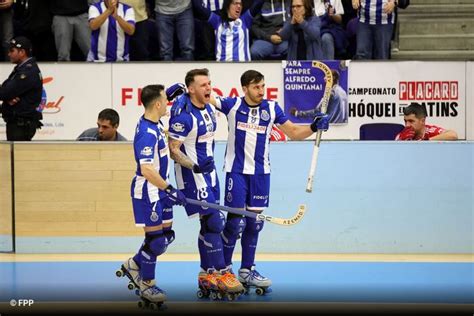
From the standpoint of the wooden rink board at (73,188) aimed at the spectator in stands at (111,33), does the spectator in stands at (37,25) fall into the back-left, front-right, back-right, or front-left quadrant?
front-left

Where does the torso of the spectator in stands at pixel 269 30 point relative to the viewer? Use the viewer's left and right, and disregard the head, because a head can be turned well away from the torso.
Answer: facing the viewer

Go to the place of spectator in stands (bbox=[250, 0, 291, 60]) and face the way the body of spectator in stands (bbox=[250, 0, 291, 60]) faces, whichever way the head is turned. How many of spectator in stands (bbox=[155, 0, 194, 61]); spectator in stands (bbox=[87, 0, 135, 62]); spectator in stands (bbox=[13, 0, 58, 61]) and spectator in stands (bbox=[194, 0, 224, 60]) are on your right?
4

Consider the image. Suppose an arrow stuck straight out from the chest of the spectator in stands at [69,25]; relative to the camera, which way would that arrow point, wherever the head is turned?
toward the camera

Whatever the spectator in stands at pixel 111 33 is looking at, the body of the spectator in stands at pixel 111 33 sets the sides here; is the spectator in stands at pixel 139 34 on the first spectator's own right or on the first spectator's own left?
on the first spectator's own left

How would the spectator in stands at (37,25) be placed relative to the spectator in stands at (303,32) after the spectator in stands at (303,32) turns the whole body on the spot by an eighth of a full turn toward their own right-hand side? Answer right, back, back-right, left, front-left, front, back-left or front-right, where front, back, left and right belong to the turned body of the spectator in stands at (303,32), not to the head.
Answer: front

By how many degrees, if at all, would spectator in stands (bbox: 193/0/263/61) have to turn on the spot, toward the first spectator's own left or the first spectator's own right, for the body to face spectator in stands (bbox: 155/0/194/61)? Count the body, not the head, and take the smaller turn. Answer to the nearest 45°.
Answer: approximately 90° to the first spectator's own right

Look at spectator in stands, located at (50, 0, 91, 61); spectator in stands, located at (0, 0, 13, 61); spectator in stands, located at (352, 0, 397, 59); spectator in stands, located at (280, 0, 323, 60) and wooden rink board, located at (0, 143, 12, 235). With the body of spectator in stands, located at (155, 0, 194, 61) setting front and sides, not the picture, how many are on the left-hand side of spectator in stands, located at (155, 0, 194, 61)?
2

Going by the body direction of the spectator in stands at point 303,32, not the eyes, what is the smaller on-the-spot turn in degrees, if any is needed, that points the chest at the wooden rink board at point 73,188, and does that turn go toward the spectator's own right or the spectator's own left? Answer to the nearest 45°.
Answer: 0° — they already face it

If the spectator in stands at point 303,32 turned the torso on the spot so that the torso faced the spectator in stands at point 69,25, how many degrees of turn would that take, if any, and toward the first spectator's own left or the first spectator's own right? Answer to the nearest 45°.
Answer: approximately 45° to the first spectator's own right

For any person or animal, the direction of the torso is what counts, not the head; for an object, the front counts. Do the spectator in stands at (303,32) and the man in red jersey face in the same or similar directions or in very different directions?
same or similar directions

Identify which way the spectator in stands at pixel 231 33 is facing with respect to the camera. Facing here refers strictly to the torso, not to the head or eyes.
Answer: toward the camera

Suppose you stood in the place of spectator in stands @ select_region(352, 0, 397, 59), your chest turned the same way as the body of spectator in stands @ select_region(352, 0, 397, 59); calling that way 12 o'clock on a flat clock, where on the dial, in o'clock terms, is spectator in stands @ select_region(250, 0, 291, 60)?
spectator in stands @ select_region(250, 0, 291, 60) is roughly at 3 o'clock from spectator in stands @ select_region(352, 0, 397, 59).

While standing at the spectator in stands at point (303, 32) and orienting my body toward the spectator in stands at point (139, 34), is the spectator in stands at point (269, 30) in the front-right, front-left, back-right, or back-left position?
front-right
